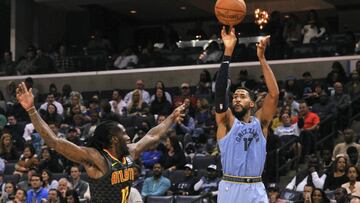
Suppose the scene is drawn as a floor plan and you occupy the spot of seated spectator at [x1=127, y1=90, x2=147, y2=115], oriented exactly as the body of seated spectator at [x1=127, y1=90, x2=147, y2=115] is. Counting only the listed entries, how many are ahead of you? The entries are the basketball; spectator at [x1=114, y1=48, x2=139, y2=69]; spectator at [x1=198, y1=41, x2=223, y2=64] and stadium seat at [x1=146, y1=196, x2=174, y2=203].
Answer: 2

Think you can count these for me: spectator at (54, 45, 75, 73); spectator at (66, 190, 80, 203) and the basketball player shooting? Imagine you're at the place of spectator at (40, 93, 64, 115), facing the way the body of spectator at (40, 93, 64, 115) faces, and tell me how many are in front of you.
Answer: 2

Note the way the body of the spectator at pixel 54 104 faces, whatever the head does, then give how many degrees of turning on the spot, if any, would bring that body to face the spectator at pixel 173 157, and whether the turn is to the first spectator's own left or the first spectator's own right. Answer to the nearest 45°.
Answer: approximately 45° to the first spectator's own left

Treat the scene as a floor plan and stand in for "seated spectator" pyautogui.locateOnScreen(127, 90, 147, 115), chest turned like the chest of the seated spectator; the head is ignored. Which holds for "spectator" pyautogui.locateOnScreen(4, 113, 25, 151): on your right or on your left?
on your right

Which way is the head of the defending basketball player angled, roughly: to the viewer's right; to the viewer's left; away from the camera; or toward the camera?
to the viewer's right

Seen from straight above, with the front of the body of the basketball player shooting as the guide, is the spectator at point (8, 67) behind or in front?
behind

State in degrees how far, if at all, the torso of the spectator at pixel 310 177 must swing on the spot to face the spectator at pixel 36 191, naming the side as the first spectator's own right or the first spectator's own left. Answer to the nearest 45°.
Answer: approximately 45° to the first spectator's own right
